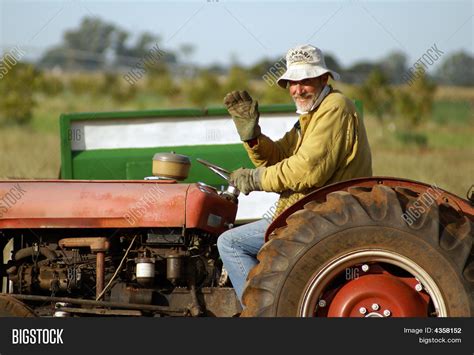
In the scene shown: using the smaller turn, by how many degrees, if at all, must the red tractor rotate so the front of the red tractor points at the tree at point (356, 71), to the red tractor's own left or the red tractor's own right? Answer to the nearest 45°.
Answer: approximately 90° to the red tractor's own right

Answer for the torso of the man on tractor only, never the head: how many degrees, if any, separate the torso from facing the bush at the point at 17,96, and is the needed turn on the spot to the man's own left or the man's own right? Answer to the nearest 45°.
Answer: approximately 45° to the man's own right

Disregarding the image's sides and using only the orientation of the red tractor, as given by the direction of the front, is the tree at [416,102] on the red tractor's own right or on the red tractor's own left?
on the red tractor's own right

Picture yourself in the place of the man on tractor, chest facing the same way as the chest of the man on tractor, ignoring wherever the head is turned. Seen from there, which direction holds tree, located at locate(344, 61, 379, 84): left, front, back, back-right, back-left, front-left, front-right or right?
right

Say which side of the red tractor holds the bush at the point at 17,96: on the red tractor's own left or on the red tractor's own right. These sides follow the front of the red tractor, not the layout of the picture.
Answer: on the red tractor's own right

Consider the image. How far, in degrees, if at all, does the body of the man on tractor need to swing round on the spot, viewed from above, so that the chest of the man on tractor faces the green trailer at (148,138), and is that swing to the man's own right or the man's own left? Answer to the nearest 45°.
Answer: approximately 45° to the man's own right

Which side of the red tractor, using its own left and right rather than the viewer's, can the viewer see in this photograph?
left

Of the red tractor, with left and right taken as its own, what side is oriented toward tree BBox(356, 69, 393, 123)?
right

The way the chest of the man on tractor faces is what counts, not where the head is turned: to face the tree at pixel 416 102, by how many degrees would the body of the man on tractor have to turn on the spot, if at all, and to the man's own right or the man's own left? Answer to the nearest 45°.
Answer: approximately 90° to the man's own right

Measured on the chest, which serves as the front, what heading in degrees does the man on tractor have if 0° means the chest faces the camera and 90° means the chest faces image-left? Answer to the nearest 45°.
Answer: approximately 90°
